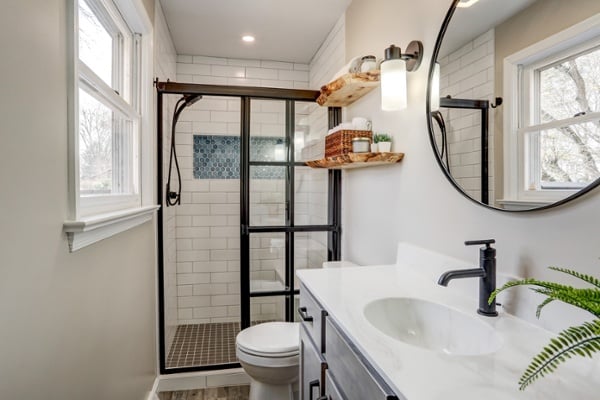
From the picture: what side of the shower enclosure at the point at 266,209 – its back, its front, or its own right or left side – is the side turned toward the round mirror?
front

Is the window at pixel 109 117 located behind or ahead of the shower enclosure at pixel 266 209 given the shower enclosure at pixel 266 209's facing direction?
ahead

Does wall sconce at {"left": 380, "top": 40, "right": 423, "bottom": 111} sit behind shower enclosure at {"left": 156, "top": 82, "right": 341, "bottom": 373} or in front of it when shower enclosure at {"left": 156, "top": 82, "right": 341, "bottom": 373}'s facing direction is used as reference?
in front

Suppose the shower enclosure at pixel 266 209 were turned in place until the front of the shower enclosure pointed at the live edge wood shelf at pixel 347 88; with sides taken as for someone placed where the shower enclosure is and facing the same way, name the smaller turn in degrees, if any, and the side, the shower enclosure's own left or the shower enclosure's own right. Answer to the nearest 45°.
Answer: approximately 45° to the shower enclosure's own left

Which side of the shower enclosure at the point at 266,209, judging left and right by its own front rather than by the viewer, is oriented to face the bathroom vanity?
front

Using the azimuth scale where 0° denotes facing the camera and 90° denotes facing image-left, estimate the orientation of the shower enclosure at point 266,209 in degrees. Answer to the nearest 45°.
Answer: approximately 0°

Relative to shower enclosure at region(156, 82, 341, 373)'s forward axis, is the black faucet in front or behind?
in front
